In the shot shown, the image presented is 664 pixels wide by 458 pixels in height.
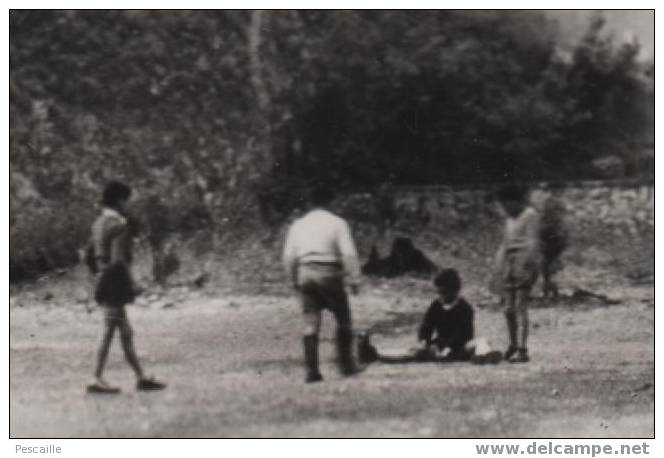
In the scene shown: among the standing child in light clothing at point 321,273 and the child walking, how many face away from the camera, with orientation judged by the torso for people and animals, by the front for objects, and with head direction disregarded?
1

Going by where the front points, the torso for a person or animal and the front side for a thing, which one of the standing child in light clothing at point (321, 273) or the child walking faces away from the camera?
the standing child in light clothing

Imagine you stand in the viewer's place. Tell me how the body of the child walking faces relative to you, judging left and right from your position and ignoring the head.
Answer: facing to the right of the viewer

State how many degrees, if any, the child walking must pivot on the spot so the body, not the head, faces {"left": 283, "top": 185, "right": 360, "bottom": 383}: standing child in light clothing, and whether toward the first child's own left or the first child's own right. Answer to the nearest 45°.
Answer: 0° — they already face them

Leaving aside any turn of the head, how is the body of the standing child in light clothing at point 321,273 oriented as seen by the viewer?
away from the camera
